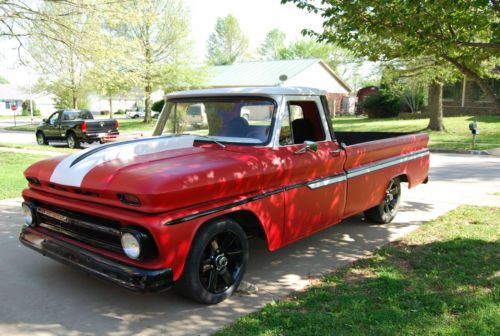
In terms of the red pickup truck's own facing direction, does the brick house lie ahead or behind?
behind

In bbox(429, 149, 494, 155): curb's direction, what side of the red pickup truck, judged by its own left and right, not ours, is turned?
back

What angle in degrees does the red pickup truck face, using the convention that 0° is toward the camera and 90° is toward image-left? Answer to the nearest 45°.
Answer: approximately 45°

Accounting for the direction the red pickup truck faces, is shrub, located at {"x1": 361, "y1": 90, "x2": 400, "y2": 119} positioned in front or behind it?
behind

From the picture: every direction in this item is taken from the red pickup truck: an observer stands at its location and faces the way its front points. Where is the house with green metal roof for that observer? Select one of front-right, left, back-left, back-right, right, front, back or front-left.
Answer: back-right

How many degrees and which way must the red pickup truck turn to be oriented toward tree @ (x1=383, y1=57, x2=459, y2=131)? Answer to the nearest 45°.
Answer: approximately 180°

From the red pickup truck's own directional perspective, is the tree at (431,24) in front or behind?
behind

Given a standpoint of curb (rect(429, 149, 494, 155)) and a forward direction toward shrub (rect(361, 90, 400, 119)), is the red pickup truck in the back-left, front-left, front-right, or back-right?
back-left
